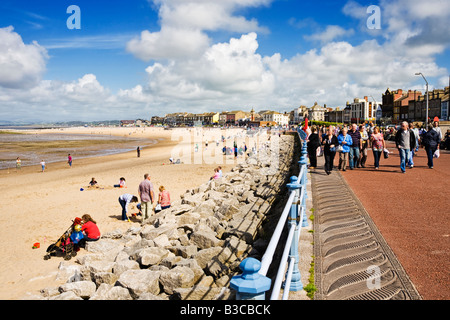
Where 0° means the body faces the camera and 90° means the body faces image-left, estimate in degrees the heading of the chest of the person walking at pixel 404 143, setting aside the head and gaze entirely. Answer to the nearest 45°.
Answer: approximately 0°

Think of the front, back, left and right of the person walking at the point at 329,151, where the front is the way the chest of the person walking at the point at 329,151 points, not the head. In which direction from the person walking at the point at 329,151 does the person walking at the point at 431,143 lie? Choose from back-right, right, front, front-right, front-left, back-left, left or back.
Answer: back-left

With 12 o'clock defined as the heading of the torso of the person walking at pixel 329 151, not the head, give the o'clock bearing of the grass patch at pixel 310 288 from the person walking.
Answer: The grass patch is roughly at 12 o'clock from the person walking.

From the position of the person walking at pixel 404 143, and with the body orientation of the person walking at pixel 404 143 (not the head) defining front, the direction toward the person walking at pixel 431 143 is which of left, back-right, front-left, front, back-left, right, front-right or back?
back-left

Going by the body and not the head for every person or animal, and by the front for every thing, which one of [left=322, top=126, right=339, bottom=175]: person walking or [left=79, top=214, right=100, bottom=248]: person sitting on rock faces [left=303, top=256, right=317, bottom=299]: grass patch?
the person walking
